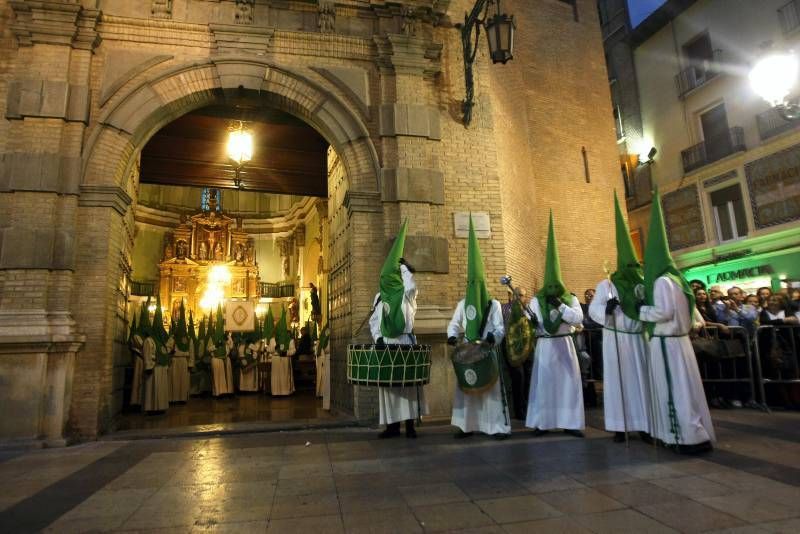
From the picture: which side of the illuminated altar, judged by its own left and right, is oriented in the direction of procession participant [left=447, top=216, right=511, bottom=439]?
front

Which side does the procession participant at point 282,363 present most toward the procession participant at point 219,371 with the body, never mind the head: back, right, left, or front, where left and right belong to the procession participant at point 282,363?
right

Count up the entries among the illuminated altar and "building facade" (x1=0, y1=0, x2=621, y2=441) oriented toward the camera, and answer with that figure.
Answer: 2

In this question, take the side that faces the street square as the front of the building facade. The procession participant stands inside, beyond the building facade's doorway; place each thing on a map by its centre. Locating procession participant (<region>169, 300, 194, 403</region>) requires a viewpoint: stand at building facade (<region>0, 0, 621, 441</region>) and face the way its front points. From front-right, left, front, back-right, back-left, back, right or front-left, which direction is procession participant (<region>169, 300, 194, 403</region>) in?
back

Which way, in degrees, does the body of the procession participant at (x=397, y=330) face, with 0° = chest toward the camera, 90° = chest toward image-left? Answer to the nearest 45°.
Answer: approximately 45°

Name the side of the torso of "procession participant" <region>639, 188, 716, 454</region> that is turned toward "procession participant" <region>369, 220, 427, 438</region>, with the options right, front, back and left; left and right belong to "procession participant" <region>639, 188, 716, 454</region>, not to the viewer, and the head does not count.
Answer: front

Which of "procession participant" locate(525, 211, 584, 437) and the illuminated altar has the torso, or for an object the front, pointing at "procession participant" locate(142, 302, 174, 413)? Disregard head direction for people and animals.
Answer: the illuminated altar

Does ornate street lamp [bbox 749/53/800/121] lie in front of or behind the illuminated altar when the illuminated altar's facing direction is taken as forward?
in front
